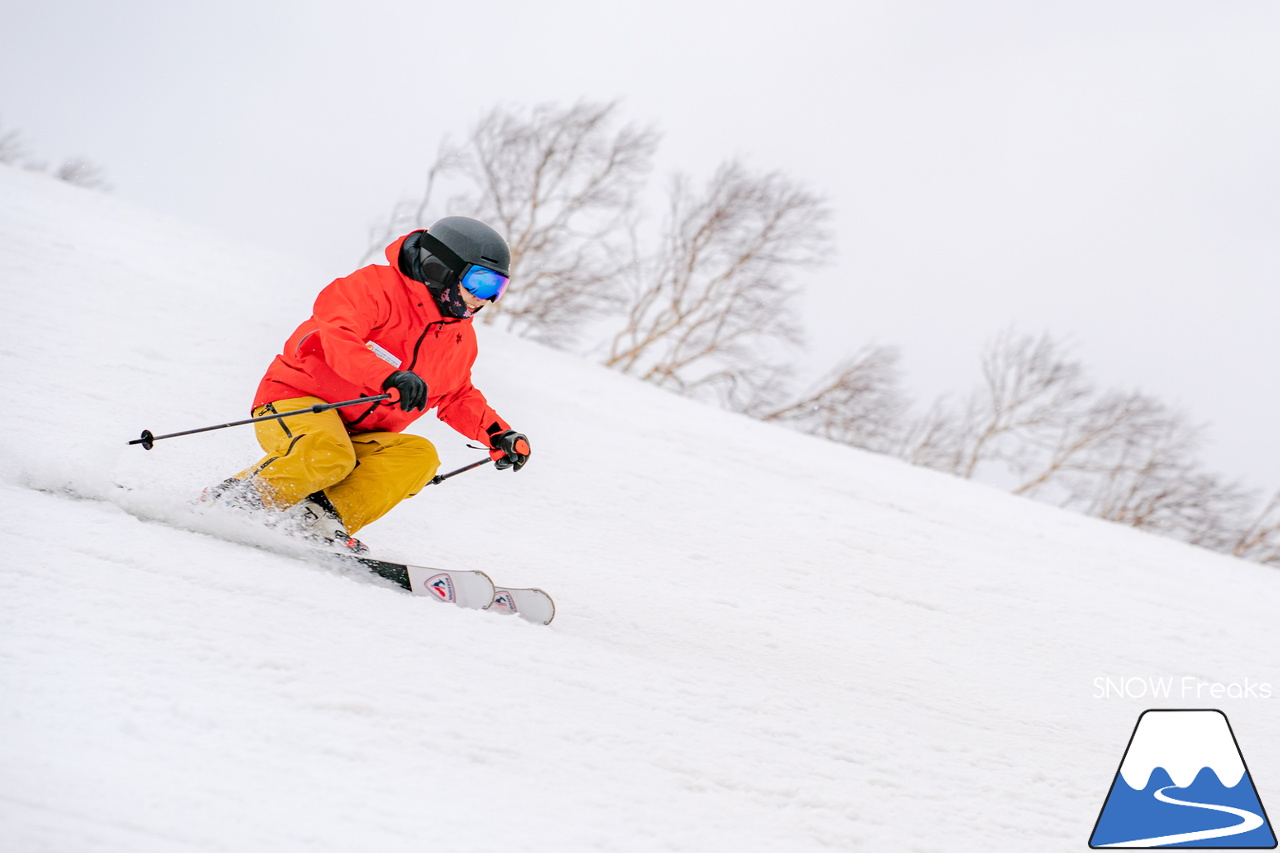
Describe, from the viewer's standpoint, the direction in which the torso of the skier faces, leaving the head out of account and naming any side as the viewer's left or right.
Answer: facing the viewer and to the right of the viewer
